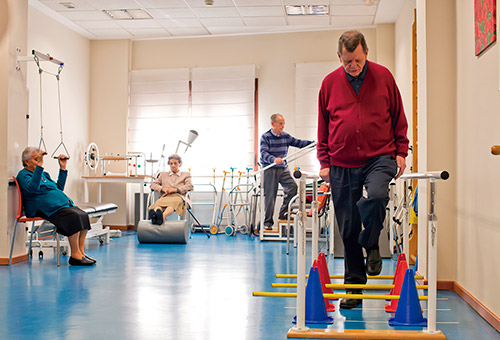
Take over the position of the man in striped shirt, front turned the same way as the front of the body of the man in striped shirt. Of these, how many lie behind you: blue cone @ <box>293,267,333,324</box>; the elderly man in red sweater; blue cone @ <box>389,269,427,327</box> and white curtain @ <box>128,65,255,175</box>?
1

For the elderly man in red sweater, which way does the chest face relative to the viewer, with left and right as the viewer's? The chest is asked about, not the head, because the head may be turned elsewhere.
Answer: facing the viewer

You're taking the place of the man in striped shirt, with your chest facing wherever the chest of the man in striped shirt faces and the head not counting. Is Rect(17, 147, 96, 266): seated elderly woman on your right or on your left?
on your right

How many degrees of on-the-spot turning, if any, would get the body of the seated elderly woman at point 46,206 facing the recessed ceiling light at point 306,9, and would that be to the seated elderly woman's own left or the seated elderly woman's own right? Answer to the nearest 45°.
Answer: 0° — they already face it

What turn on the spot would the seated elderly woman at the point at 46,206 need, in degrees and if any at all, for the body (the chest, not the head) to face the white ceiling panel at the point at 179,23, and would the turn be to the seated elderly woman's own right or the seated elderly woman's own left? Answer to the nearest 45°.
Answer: approximately 45° to the seated elderly woman's own left

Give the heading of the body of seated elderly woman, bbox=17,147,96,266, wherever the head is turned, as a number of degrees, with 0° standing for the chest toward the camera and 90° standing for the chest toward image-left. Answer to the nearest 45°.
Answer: approximately 270°

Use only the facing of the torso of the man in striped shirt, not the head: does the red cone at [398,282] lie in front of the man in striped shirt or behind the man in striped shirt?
in front

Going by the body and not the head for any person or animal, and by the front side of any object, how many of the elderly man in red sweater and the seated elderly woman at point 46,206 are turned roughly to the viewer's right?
1
